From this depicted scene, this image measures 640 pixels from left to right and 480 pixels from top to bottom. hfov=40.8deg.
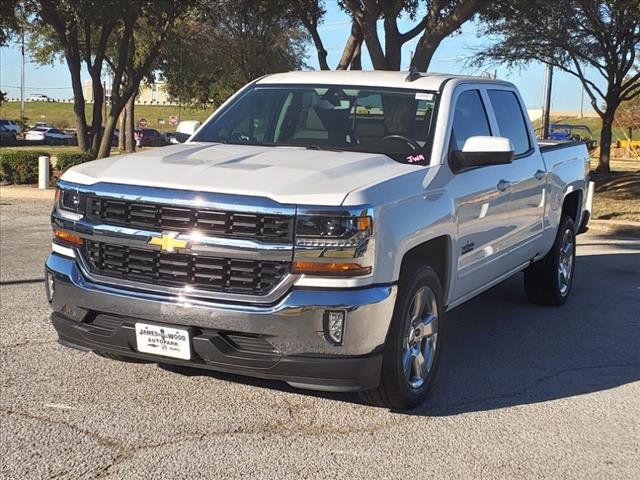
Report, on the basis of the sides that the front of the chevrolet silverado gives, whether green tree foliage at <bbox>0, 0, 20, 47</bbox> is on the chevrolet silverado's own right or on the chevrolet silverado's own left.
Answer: on the chevrolet silverado's own right

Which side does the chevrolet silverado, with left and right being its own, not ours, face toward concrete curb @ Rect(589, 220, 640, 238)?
back

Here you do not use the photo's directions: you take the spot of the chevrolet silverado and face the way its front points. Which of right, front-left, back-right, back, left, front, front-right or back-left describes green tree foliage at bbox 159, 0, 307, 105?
back-right
